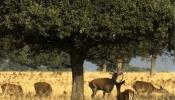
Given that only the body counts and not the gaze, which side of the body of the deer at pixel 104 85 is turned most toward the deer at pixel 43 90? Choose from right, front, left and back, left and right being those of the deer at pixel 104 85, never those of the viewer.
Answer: back

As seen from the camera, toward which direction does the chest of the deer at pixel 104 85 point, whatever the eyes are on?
to the viewer's right
